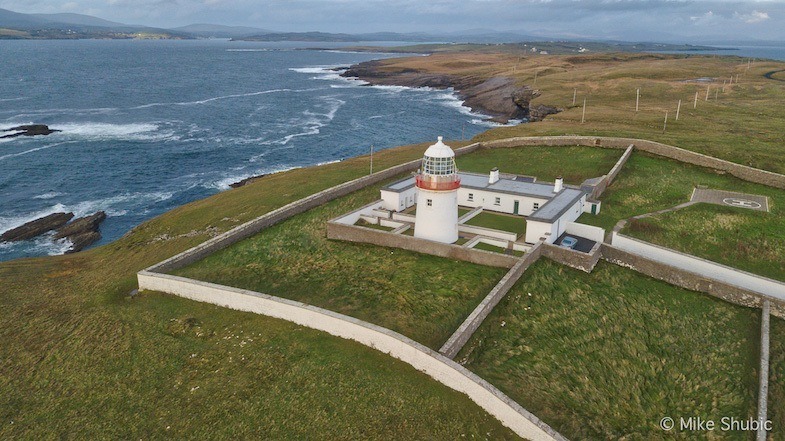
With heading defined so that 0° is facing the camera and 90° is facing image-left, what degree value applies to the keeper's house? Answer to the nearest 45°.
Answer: approximately 45°

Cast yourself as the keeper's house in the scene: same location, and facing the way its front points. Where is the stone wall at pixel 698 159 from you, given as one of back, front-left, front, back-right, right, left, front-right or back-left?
back

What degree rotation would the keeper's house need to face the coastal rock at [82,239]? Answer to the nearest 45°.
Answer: approximately 45° to its right

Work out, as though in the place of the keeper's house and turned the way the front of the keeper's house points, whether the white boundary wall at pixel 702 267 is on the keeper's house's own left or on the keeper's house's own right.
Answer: on the keeper's house's own left

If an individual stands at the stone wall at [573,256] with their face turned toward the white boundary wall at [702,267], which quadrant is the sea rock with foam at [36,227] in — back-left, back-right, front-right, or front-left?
back-left

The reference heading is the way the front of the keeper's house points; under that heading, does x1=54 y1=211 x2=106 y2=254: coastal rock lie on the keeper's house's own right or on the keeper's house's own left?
on the keeper's house's own right

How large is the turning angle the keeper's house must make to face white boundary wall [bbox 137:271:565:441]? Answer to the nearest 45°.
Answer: approximately 45° to its left

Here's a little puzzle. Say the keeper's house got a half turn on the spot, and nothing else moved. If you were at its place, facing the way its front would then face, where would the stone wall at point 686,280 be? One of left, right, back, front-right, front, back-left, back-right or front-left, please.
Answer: right
